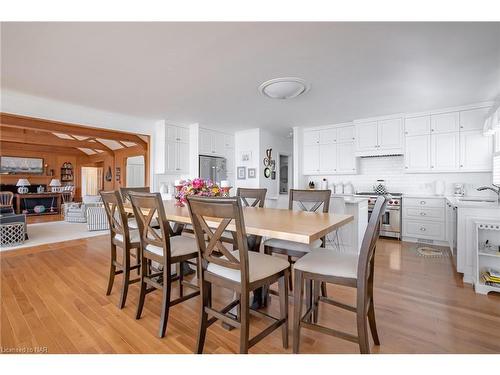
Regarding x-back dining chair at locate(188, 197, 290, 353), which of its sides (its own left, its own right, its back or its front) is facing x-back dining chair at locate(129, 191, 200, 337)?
left

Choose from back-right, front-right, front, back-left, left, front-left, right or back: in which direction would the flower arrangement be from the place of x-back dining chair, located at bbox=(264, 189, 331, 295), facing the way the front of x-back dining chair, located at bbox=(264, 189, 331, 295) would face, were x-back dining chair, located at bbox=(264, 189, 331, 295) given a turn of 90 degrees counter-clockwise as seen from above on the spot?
back-right

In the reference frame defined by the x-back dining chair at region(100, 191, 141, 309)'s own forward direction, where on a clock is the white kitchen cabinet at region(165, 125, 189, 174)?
The white kitchen cabinet is roughly at 11 o'clock from the x-back dining chair.

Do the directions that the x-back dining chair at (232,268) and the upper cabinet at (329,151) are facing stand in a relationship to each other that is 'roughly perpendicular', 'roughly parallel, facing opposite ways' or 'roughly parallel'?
roughly parallel, facing opposite ways

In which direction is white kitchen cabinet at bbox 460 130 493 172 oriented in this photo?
toward the camera

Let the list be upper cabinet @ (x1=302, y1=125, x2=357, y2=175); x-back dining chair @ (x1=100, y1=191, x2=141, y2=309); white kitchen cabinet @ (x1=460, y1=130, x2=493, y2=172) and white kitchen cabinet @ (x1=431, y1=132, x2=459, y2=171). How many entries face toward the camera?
3

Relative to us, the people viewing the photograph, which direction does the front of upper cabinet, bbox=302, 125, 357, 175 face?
facing the viewer

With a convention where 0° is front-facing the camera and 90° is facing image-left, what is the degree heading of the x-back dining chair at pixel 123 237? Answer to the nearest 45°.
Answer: approximately 225°

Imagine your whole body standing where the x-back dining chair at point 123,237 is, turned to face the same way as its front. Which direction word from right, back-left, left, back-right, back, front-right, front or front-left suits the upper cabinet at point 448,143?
front-right

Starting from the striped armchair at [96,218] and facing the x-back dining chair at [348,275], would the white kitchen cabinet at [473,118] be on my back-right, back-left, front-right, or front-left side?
front-left

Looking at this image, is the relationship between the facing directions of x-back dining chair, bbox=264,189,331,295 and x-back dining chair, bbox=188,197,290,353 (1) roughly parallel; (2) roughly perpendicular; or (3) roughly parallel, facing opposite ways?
roughly parallel, facing opposite ways

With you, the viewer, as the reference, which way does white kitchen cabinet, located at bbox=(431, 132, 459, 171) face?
facing the viewer

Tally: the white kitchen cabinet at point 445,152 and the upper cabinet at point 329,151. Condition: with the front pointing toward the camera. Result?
2

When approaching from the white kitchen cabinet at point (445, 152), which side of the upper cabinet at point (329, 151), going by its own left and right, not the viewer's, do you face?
left

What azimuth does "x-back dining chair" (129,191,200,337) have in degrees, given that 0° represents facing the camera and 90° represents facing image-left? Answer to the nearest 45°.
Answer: approximately 225°

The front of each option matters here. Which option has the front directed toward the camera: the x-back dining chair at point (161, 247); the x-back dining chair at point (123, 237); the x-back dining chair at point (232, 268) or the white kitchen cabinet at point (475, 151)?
the white kitchen cabinet

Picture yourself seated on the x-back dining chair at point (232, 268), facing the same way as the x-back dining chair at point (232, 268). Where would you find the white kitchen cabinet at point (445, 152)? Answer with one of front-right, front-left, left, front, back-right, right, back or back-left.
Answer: front

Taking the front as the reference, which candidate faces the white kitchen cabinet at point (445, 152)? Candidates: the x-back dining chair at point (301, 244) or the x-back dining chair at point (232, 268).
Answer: the x-back dining chair at point (232, 268)

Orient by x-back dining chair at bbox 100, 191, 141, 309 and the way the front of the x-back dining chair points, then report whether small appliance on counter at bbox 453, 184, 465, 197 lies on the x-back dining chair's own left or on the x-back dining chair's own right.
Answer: on the x-back dining chair's own right

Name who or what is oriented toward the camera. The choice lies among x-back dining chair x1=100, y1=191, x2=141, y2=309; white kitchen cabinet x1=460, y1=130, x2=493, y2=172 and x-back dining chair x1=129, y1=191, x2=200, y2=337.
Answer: the white kitchen cabinet

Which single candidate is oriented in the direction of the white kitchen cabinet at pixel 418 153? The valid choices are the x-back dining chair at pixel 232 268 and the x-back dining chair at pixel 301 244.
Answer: the x-back dining chair at pixel 232 268
